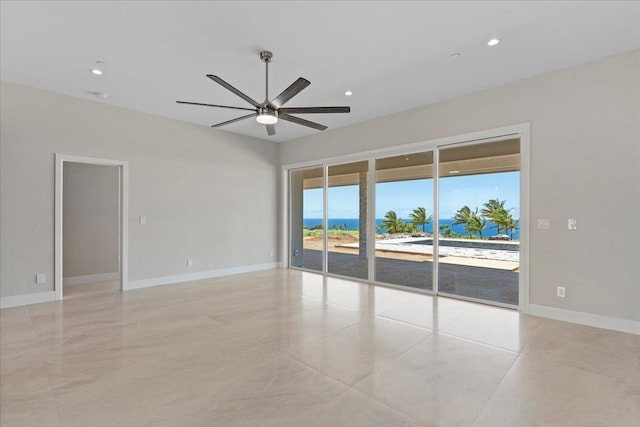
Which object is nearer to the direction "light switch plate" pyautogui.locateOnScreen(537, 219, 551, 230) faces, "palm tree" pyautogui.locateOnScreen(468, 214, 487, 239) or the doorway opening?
the doorway opening

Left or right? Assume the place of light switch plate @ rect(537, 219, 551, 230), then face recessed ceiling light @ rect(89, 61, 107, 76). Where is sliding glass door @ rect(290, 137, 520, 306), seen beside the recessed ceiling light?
right

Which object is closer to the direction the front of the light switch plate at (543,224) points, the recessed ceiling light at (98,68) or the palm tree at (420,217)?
the recessed ceiling light

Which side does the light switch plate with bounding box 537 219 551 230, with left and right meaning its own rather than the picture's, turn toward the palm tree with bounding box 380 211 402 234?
right

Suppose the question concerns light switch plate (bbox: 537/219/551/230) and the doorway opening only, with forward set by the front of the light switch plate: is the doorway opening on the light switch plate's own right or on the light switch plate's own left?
on the light switch plate's own right

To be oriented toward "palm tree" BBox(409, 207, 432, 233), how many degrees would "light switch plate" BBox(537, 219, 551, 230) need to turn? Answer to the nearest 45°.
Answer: approximately 90° to its right

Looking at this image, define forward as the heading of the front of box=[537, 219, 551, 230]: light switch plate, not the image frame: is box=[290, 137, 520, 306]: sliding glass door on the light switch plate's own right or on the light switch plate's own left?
on the light switch plate's own right

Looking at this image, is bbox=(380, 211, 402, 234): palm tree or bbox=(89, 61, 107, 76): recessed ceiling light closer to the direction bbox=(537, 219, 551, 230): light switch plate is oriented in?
the recessed ceiling light
